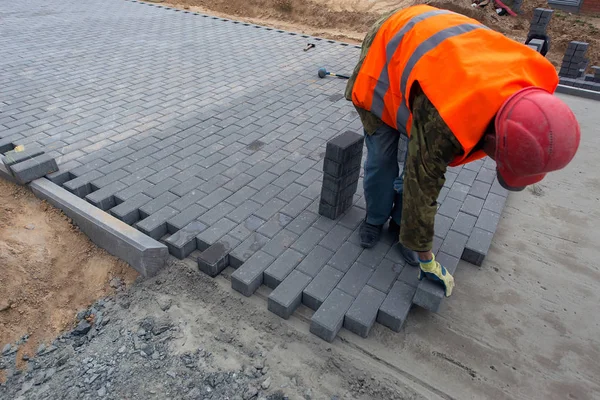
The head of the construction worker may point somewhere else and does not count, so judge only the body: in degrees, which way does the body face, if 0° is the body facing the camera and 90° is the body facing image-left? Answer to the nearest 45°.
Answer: approximately 315°

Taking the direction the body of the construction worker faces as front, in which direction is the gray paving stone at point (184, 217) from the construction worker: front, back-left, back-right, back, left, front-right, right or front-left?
back-right

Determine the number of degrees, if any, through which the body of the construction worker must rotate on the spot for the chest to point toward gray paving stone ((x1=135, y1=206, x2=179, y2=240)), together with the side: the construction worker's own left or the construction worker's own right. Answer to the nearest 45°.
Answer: approximately 135° to the construction worker's own right

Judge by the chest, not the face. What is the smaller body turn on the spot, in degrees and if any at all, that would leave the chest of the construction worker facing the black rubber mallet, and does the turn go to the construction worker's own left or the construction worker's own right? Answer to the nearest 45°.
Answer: approximately 180°

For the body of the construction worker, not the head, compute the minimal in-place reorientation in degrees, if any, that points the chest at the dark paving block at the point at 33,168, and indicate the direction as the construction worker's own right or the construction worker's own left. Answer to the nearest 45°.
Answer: approximately 135° to the construction worker's own right

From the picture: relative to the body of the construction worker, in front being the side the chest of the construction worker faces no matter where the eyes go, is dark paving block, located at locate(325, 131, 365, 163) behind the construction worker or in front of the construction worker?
behind

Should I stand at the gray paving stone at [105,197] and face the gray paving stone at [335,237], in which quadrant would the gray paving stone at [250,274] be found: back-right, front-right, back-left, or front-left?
front-right
